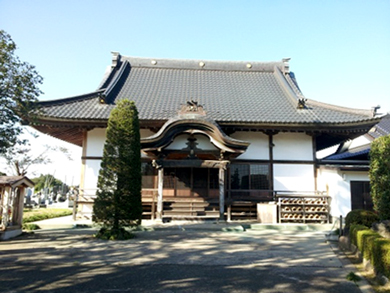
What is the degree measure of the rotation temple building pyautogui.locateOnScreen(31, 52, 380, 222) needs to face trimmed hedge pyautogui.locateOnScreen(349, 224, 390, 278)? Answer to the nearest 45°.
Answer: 0° — it already faces it

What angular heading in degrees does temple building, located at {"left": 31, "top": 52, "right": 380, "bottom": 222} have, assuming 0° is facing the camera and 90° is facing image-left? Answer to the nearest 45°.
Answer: approximately 0°

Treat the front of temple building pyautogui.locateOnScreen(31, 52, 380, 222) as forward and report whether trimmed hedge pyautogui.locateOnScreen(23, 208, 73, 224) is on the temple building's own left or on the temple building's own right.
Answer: on the temple building's own right

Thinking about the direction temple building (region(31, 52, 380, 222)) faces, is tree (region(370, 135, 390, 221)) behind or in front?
in front

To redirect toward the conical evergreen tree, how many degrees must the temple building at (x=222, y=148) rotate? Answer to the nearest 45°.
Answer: approximately 45° to its right

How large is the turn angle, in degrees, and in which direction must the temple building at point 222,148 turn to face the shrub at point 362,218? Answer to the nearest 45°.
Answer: approximately 45° to its left

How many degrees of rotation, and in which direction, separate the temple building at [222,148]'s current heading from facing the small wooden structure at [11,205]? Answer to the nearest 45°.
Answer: approximately 45° to its right
